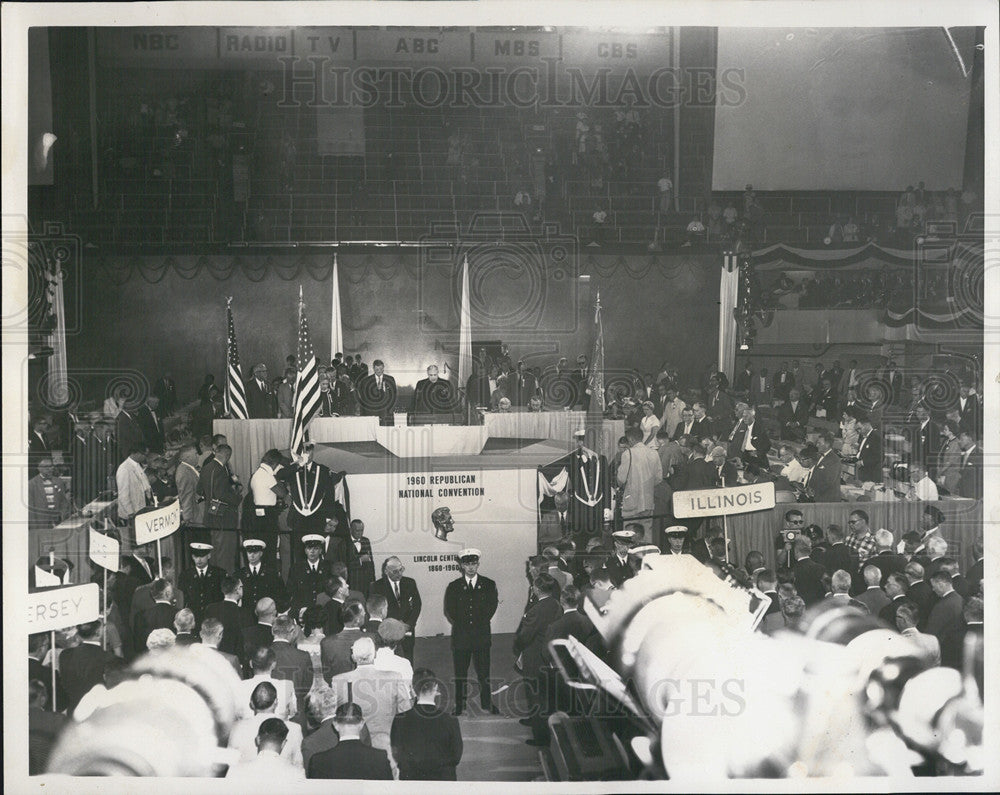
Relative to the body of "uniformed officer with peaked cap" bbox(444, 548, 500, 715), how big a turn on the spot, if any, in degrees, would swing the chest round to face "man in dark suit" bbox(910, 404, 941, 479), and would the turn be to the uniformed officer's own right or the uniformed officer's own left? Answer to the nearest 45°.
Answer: approximately 90° to the uniformed officer's own left

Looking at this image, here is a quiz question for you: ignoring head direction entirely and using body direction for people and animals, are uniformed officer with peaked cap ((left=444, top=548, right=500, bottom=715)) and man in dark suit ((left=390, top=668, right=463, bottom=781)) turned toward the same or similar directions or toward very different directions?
very different directions

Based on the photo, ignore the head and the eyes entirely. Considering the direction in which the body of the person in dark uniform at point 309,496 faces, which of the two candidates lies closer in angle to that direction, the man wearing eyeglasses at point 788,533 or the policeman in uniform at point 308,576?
the policeman in uniform

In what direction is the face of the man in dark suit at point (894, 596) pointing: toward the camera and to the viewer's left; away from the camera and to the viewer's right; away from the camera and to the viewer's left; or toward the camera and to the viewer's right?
away from the camera and to the viewer's left

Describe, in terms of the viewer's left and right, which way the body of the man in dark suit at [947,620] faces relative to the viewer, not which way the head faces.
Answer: facing to the left of the viewer

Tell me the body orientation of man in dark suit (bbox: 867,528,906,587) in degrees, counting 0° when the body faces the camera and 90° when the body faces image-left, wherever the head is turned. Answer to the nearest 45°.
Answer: approximately 180°

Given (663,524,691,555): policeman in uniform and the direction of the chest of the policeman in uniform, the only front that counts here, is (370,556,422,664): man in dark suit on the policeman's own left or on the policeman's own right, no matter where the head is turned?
on the policeman's own right

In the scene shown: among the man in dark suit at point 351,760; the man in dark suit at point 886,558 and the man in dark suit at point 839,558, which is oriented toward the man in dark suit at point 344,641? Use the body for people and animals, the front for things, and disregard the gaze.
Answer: the man in dark suit at point 351,760
